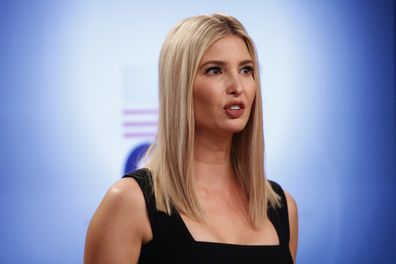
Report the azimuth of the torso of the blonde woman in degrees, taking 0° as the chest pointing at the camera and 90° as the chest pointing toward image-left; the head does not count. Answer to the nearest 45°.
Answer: approximately 315°

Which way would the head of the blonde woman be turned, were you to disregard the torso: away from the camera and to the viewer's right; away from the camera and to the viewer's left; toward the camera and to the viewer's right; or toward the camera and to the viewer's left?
toward the camera and to the viewer's right
